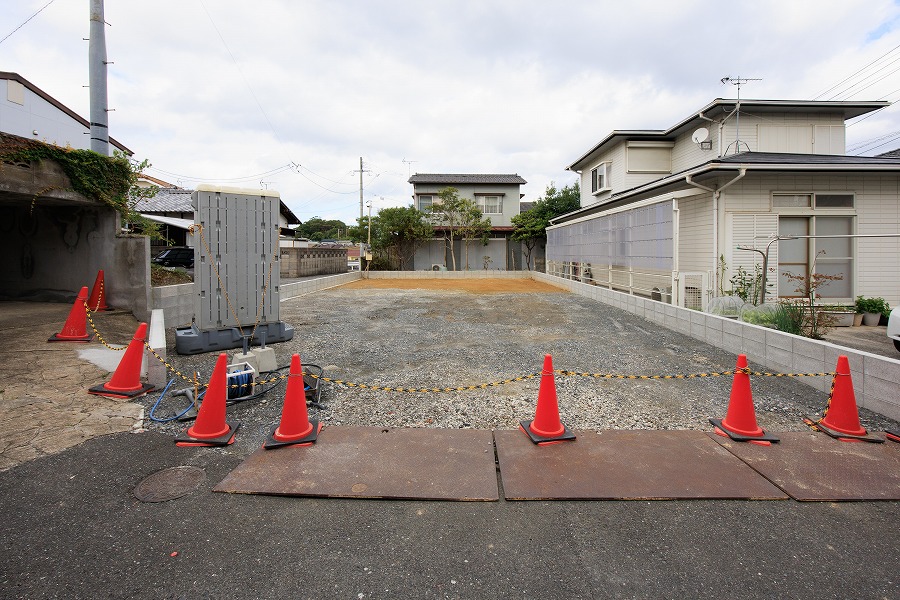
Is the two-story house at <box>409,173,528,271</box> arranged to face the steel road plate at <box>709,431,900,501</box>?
yes

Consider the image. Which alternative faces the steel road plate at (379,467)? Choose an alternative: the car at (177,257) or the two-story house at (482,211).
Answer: the two-story house

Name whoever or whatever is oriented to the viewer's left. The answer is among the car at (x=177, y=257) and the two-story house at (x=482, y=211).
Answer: the car

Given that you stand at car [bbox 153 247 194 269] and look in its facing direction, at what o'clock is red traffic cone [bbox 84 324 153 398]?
The red traffic cone is roughly at 9 o'clock from the car.

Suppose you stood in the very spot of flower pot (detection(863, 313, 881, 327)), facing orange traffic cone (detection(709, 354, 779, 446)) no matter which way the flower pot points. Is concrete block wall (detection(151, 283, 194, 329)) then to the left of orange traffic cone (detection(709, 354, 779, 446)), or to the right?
right

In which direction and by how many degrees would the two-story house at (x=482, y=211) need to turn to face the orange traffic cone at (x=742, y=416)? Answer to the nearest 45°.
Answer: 0° — it already faces it

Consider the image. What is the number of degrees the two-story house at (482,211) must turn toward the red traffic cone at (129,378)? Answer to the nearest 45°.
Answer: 0° — it already faces it

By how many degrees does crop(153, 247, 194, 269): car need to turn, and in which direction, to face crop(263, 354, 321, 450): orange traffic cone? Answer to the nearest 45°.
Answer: approximately 90° to its left

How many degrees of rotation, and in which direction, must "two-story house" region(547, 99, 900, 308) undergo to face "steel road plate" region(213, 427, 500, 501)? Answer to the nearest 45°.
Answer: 0° — it already faces it

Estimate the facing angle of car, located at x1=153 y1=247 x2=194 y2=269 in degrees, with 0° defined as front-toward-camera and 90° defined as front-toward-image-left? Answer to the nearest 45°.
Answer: approximately 90°

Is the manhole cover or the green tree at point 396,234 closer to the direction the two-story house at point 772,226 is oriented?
the manhole cover
